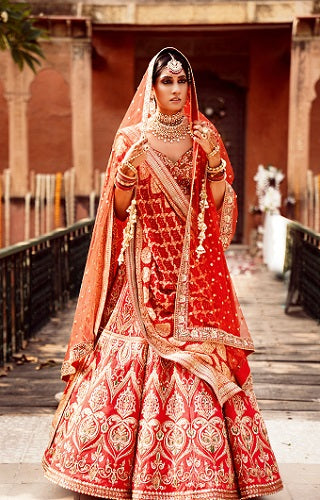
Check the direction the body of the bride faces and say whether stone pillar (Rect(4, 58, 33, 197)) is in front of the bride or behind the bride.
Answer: behind

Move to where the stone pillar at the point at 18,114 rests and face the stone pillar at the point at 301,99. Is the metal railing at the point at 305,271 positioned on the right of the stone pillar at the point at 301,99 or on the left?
right

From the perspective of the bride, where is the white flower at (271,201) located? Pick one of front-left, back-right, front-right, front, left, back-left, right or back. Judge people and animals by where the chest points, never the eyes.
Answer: back

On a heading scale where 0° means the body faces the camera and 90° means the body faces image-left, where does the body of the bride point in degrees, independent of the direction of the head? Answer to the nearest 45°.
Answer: approximately 0°

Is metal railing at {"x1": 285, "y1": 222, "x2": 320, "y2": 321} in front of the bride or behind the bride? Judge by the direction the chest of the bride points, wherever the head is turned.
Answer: behind

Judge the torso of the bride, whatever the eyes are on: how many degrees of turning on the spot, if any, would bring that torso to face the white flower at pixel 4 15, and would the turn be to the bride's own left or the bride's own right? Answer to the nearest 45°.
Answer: approximately 135° to the bride's own right

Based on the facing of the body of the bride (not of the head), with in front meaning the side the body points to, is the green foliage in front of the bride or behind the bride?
behind

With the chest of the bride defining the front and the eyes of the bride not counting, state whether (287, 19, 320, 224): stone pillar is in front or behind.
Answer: behind

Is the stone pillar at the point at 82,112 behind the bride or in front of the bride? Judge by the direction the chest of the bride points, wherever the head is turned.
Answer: behind
